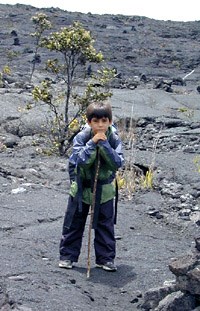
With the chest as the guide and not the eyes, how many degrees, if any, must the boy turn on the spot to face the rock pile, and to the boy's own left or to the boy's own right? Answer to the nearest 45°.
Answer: approximately 45° to the boy's own left

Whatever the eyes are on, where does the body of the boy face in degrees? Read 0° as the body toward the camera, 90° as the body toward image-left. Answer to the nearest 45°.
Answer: approximately 0°
